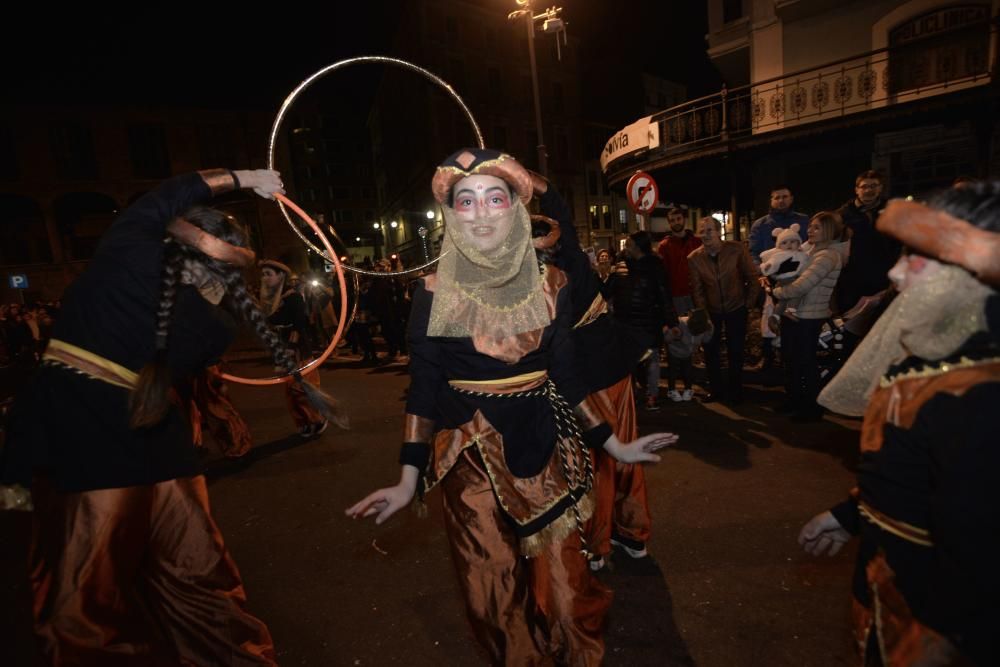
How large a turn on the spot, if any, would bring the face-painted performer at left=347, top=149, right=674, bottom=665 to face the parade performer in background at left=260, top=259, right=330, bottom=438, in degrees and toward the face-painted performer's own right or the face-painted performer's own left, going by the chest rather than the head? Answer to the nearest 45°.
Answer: approximately 135° to the face-painted performer's own right

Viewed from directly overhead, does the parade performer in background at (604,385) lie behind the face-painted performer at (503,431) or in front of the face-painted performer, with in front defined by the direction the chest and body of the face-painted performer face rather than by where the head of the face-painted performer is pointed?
behind

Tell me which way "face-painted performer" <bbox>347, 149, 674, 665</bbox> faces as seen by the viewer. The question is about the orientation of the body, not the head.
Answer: toward the camera

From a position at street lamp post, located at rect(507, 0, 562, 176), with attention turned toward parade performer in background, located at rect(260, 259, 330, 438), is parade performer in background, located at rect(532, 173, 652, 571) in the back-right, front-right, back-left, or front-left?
front-left

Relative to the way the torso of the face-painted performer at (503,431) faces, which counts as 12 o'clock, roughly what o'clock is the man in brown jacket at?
The man in brown jacket is roughly at 7 o'clock from the face-painted performer.

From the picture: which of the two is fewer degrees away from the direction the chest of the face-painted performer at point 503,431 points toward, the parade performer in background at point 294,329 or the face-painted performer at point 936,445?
the face-painted performer

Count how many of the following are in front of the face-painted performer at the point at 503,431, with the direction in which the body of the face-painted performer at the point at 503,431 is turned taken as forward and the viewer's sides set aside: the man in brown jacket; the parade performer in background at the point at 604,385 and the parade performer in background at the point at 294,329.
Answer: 0

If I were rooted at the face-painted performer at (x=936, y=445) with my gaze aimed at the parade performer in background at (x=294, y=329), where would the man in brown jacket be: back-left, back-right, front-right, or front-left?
front-right

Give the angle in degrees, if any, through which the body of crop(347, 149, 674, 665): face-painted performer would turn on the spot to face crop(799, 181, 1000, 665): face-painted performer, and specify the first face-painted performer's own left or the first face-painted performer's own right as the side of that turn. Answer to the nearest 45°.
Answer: approximately 45° to the first face-painted performer's own left

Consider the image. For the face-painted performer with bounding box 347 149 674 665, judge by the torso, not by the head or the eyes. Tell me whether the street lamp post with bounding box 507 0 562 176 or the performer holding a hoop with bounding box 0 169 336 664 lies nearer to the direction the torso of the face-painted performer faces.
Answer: the performer holding a hoop

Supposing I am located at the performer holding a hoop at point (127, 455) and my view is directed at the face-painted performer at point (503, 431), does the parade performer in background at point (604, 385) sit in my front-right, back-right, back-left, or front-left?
front-left

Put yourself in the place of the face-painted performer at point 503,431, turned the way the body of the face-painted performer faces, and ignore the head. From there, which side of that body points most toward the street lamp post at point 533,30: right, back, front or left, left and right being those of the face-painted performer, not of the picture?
back

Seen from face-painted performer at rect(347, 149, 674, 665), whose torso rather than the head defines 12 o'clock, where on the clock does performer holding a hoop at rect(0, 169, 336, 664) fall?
The performer holding a hoop is roughly at 3 o'clock from the face-painted performer.

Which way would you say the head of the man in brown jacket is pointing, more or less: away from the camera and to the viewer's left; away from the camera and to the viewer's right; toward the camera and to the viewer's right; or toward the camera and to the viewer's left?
toward the camera and to the viewer's left

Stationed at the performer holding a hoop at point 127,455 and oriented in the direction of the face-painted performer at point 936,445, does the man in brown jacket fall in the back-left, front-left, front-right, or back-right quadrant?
front-left

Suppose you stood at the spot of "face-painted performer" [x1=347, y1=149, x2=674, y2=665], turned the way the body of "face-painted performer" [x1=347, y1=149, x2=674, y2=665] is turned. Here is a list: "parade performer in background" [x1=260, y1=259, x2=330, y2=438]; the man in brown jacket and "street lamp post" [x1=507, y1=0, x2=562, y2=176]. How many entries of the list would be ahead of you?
0
